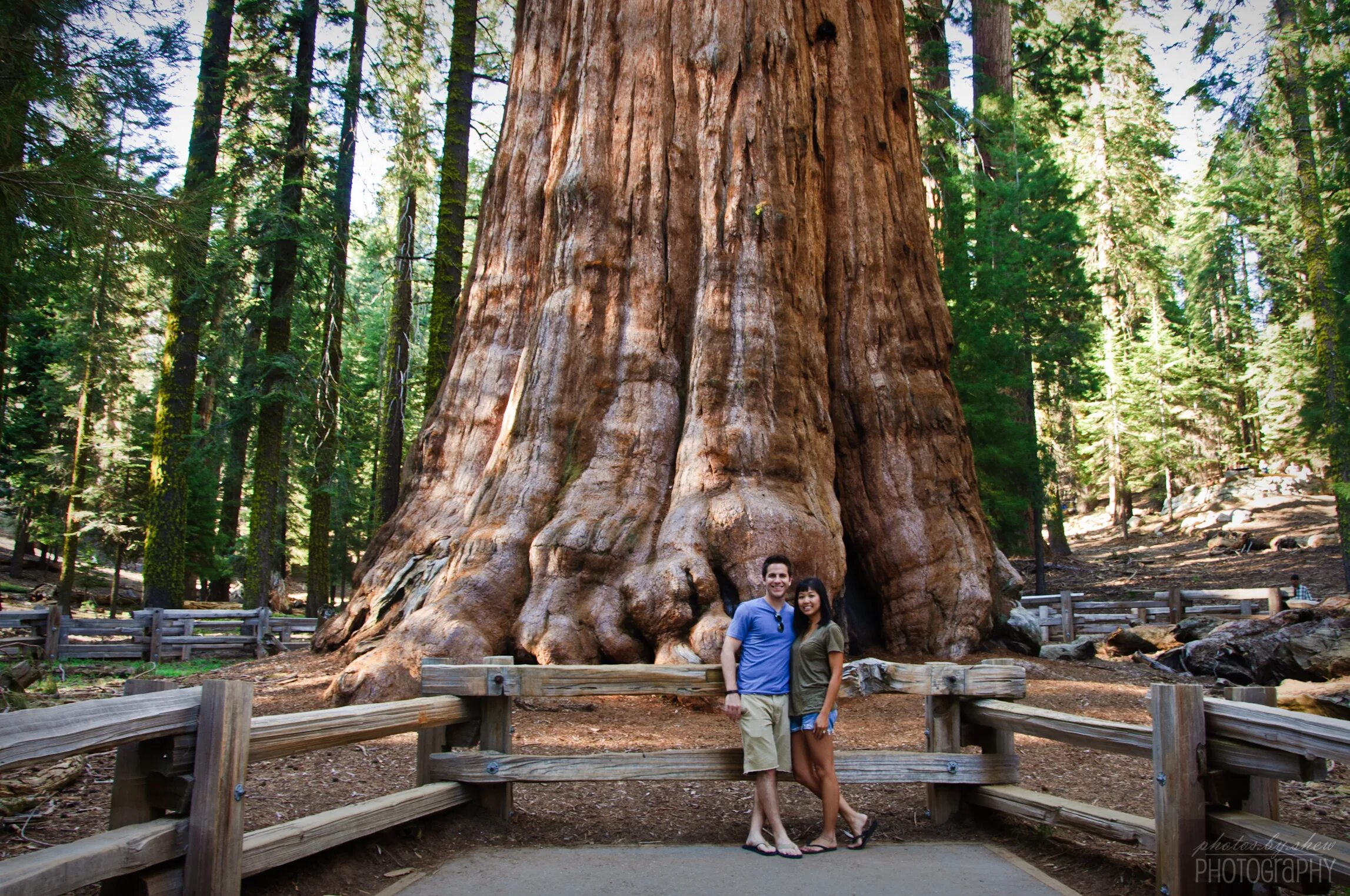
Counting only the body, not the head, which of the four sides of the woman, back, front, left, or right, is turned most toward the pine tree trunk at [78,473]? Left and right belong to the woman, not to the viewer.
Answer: right

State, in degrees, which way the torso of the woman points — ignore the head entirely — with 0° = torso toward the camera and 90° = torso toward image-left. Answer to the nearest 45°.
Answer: approximately 45°

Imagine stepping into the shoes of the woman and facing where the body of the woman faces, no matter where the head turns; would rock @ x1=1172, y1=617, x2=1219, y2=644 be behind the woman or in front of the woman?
behind

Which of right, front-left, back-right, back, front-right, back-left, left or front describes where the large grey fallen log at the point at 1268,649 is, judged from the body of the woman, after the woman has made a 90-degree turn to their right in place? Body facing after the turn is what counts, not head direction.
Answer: right

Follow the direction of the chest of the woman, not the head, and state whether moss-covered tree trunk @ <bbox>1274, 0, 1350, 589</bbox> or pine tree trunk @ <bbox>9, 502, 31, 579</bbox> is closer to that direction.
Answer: the pine tree trunk

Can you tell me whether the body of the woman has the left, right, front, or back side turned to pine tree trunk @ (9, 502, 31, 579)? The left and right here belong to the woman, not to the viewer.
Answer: right

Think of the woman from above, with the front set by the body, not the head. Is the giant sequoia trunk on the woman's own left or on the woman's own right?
on the woman's own right

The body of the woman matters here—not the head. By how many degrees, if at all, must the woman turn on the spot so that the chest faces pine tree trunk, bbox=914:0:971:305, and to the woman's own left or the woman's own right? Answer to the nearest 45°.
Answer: approximately 135° to the woman's own right

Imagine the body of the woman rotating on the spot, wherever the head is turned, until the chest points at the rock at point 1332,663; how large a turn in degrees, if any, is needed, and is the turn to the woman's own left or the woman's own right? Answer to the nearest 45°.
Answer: approximately 180°
